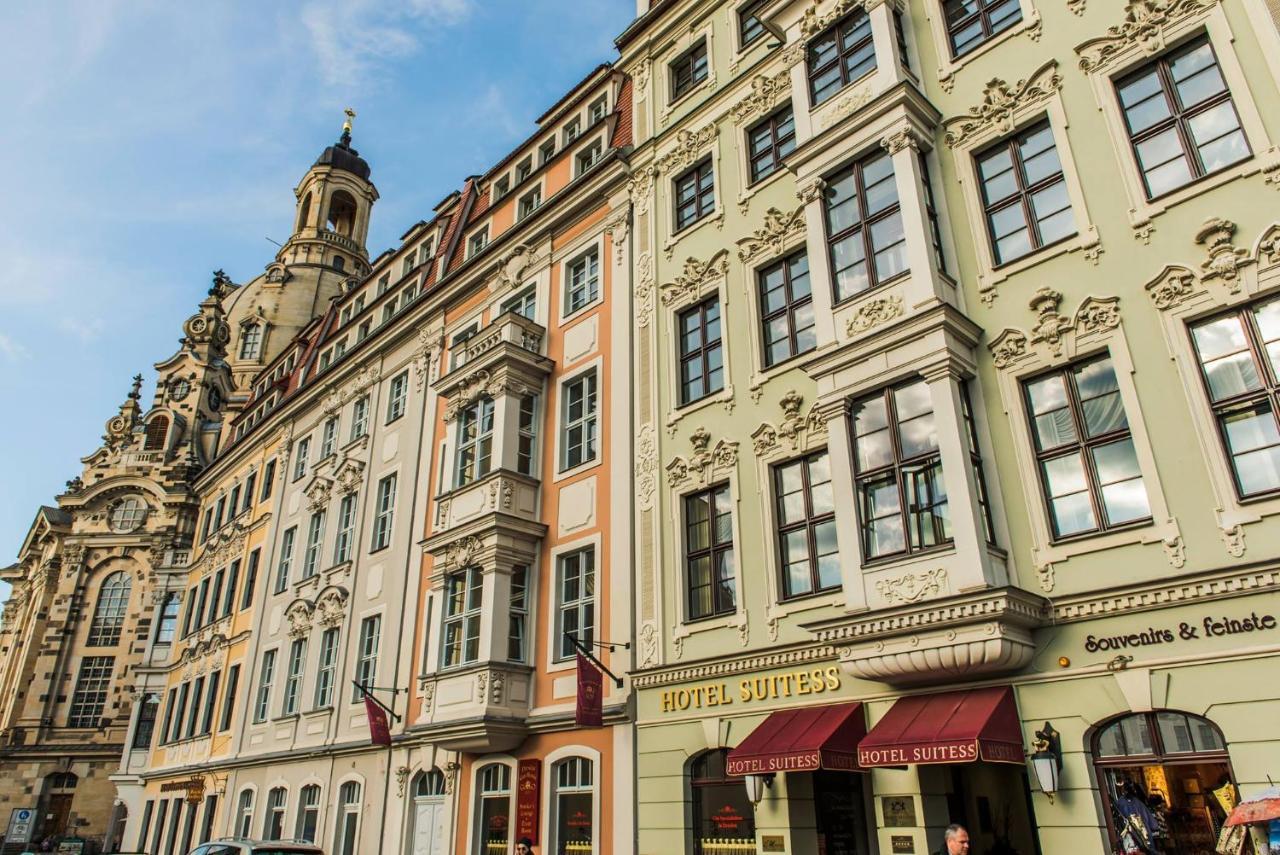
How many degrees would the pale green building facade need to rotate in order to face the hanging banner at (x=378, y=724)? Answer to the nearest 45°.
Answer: approximately 90° to its right

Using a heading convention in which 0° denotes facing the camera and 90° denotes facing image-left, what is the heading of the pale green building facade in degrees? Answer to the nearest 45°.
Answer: approximately 45°

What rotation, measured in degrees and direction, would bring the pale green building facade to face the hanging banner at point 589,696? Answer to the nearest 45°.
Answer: approximately 45° to its right

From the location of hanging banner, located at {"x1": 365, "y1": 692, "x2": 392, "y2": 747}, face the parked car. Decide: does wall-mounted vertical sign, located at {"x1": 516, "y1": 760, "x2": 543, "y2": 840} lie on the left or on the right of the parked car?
left

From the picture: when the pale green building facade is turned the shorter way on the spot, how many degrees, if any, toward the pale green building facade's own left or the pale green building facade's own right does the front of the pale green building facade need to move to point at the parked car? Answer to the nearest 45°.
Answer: approximately 45° to the pale green building facade's own right

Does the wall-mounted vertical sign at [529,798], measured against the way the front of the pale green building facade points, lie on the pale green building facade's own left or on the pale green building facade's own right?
on the pale green building facade's own right
